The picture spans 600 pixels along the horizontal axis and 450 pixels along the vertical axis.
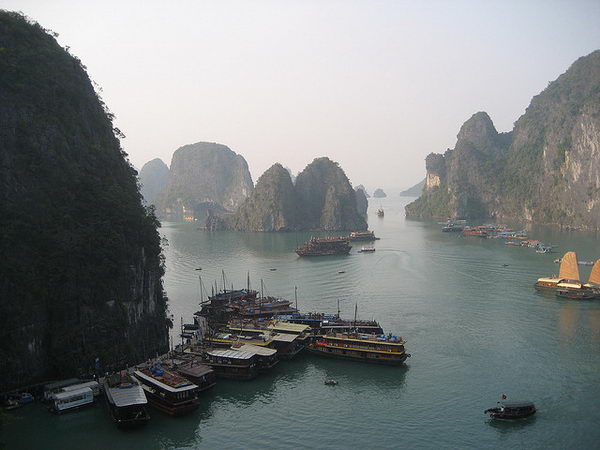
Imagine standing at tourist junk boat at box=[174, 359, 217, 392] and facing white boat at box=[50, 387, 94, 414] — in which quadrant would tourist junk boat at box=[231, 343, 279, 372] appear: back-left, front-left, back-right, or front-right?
back-right

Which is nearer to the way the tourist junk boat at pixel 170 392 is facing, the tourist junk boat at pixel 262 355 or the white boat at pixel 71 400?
the white boat
